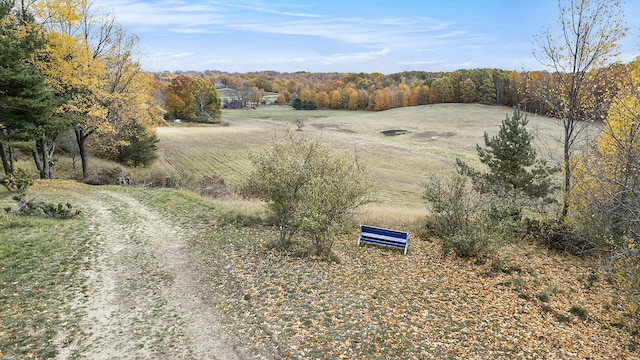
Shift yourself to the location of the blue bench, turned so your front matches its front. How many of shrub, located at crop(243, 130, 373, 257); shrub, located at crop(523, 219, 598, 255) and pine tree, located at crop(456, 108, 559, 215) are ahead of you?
1

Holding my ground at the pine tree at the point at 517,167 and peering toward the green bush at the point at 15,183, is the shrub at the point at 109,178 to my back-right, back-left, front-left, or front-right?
front-right

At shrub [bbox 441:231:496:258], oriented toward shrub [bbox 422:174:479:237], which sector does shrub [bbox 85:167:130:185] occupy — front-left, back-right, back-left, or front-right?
front-left
